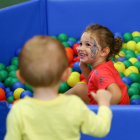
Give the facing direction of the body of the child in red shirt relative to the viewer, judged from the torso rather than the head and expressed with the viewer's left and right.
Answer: facing to the left of the viewer

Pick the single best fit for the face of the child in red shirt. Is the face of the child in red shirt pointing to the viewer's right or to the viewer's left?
to the viewer's left

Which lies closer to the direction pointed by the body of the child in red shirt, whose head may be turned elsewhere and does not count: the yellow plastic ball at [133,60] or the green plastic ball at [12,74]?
the green plastic ball

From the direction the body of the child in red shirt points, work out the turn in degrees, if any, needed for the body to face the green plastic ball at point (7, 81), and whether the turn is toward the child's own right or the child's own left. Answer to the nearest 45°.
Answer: approximately 45° to the child's own right
